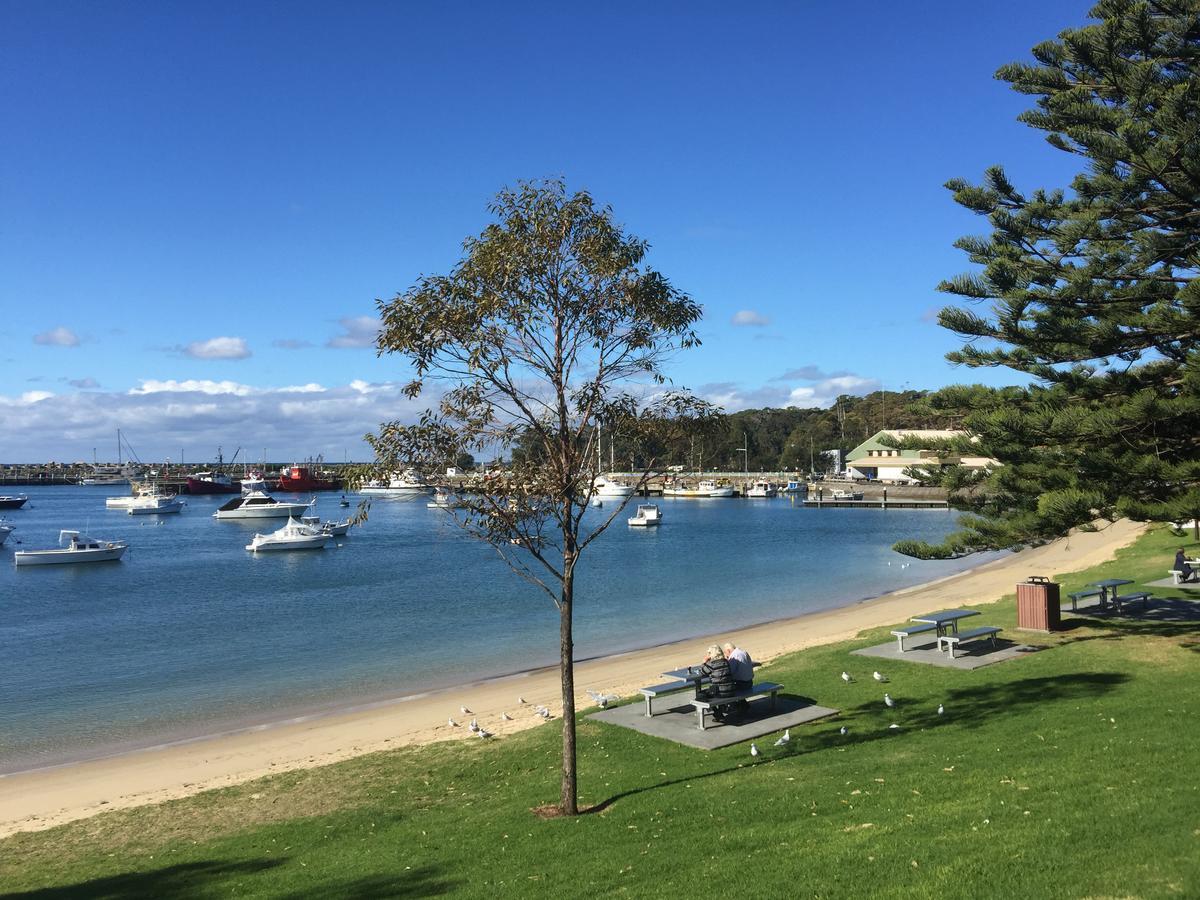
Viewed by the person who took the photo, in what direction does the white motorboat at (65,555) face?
facing to the right of the viewer

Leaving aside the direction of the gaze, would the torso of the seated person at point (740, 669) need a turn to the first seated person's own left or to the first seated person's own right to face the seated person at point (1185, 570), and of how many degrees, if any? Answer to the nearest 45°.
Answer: approximately 90° to the first seated person's own right

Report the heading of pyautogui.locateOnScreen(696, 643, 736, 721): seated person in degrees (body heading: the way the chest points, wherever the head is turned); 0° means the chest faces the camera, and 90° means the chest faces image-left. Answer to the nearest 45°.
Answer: approximately 135°

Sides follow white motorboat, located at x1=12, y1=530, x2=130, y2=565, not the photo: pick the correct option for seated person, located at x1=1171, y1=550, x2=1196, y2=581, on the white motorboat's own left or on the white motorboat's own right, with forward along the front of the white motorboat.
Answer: on the white motorboat's own right

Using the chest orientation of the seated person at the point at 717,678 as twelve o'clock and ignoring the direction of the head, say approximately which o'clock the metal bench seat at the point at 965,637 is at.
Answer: The metal bench seat is roughly at 3 o'clock from the seated person.

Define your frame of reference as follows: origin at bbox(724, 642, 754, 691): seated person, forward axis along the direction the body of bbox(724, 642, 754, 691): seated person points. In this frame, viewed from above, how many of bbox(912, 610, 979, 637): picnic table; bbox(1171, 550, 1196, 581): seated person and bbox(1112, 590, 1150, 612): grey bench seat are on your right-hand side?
3

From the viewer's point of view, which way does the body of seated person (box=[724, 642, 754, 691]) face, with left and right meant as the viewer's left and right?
facing away from the viewer and to the left of the viewer
